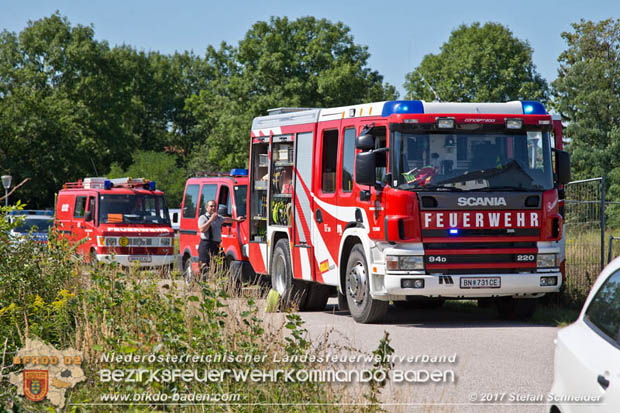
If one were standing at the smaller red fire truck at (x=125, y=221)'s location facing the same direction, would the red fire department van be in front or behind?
in front

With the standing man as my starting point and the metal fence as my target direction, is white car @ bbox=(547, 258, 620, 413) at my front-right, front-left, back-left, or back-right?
front-right

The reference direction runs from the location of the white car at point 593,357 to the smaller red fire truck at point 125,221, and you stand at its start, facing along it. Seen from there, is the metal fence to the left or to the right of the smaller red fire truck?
right

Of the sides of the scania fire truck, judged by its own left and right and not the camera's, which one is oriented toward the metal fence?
left

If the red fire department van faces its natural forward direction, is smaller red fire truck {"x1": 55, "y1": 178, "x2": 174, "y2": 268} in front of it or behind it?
behind

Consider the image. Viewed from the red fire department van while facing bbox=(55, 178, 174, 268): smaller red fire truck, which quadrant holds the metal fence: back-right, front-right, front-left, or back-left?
back-right

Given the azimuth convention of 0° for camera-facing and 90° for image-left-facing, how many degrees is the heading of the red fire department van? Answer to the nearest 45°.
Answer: approximately 315°

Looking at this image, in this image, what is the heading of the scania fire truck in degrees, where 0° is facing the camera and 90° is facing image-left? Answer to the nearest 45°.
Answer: approximately 315°

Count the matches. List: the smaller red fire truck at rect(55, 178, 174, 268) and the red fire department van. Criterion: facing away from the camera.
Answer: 0

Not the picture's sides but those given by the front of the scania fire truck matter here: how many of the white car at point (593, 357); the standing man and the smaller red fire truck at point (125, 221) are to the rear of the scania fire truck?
2

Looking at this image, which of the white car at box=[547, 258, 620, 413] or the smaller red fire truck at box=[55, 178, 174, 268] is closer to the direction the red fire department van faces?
the white car

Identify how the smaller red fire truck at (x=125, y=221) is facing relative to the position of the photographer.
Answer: facing the viewer and to the right of the viewer

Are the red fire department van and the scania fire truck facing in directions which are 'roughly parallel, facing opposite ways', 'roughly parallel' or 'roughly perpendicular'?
roughly parallel
